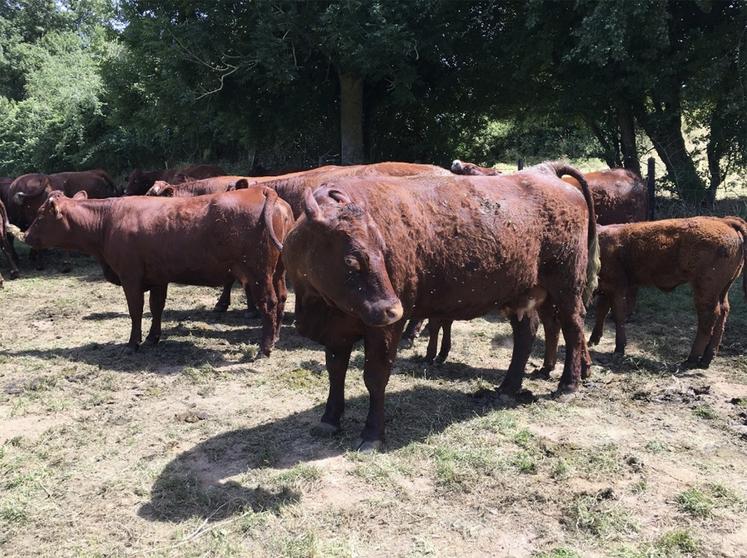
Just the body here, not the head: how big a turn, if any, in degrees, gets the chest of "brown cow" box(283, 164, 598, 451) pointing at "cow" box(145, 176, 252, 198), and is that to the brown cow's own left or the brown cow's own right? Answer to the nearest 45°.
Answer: approximately 90° to the brown cow's own right

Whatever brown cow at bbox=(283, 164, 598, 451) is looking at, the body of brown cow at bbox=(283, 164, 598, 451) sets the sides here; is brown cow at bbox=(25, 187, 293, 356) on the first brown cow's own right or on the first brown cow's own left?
on the first brown cow's own right

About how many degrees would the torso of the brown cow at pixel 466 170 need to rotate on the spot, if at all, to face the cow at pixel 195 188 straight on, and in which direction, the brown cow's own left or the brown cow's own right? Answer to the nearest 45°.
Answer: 0° — it already faces it

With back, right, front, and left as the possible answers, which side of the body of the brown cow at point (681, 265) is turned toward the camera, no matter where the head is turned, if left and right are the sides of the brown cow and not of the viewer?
left

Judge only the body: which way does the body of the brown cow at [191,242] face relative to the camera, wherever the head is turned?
to the viewer's left

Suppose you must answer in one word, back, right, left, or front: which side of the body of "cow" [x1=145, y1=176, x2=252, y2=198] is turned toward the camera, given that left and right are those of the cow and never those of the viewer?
left

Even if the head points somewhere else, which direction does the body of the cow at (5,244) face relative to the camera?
to the viewer's left

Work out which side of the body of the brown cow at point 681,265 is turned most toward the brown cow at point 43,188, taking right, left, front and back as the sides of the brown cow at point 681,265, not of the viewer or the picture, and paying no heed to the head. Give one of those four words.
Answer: front

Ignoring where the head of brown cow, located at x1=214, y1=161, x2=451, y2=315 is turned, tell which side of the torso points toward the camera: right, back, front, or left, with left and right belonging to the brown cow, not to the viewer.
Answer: left

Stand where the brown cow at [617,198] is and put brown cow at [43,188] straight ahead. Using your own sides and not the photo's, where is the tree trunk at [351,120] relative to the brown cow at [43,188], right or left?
right

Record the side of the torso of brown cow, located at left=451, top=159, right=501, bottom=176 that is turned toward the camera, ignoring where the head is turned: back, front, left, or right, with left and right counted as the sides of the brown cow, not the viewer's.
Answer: left

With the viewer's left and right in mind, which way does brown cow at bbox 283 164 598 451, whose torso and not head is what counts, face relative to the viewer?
facing the viewer and to the left of the viewer

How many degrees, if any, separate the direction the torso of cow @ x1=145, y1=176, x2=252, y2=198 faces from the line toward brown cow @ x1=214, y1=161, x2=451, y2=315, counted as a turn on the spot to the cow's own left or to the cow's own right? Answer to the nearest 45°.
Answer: approximately 135° to the cow's own left
